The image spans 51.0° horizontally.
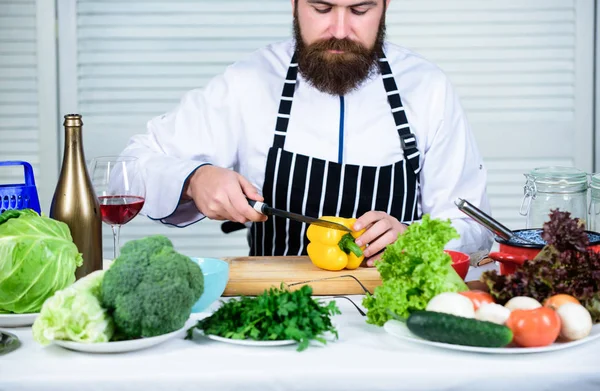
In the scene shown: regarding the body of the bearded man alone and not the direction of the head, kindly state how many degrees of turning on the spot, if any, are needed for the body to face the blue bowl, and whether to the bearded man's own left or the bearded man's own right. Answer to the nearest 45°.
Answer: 0° — they already face it

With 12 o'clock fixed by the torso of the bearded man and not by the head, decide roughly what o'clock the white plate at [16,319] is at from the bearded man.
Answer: The white plate is roughly at 1 o'clock from the bearded man.

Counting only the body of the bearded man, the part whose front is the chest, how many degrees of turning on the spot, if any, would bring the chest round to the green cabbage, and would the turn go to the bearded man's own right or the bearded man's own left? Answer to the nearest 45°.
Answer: approximately 45° to the bearded man's own right

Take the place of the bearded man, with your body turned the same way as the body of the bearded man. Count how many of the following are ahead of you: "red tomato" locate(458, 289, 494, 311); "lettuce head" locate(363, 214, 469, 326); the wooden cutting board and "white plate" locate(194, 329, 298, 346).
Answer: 4

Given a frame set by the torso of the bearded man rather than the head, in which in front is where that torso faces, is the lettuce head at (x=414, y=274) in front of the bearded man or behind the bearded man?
in front

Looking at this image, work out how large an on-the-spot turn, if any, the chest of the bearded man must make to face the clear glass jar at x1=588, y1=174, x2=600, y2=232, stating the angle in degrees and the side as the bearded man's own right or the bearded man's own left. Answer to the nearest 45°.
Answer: approximately 45° to the bearded man's own left

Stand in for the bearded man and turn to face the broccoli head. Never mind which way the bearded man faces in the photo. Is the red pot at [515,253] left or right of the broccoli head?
left

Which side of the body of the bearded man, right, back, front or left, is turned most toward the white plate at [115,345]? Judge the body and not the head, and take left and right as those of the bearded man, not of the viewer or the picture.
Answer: front

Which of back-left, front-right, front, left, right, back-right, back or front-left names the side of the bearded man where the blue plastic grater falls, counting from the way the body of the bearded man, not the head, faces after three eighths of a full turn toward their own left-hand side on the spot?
back

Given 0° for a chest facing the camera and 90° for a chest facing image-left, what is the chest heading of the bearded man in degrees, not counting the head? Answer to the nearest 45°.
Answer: approximately 0°

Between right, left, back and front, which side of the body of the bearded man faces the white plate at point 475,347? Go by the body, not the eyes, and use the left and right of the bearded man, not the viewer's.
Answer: front

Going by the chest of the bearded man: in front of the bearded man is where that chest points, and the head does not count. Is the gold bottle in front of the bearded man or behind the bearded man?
in front

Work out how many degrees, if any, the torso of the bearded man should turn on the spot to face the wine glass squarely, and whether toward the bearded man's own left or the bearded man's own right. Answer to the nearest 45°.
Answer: approximately 45° to the bearded man's own right
